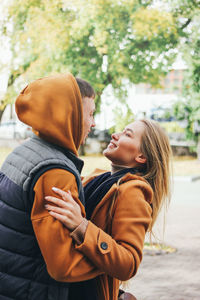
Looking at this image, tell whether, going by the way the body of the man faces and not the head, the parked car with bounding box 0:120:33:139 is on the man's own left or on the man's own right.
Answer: on the man's own left

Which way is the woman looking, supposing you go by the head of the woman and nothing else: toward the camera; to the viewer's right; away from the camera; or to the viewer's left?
to the viewer's left

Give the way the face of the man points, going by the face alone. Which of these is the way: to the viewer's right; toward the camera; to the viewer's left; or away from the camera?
to the viewer's right

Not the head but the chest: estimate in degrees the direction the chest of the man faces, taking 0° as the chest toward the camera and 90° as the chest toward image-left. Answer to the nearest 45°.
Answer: approximately 225°
